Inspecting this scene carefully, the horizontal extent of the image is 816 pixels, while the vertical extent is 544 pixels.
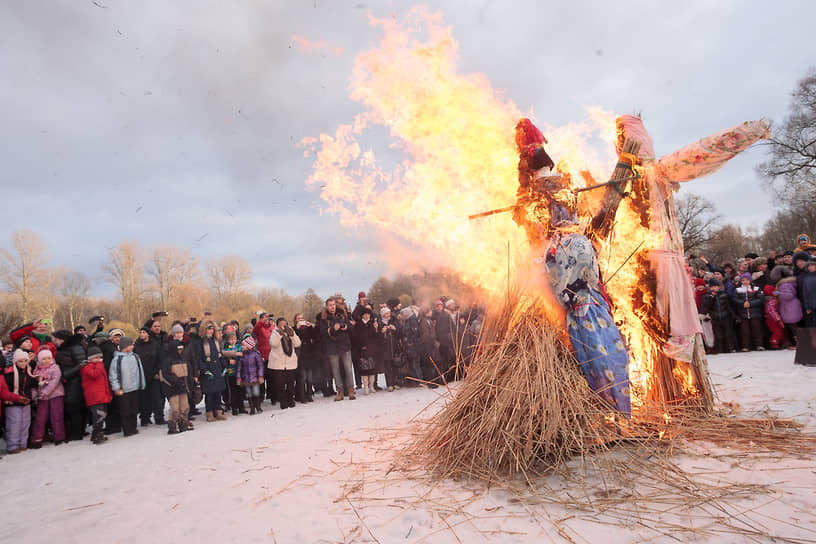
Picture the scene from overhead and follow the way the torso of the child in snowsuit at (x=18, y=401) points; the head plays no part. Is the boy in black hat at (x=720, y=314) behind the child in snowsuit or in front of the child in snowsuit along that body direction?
in front

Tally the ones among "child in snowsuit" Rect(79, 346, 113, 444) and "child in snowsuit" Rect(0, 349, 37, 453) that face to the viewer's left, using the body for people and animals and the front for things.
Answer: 0

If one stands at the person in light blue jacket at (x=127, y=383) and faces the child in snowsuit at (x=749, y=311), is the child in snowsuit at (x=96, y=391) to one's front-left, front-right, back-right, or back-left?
back-right

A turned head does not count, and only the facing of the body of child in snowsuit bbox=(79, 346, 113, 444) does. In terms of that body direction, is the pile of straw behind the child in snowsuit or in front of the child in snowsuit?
in front

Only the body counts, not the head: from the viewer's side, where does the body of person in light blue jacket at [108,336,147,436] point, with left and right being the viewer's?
facing the viewer and to the right of the viewer

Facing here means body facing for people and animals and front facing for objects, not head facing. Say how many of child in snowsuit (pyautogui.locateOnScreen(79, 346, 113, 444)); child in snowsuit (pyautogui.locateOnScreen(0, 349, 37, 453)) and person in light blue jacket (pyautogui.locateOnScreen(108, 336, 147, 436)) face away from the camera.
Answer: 0

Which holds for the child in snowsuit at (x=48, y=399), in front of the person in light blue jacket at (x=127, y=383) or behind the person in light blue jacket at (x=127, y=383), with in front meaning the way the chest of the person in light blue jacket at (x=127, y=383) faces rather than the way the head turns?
behind

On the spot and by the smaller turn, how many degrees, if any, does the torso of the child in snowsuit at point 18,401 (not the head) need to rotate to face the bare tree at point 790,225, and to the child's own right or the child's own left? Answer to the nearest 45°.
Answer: approximately 45° to the child's own left
